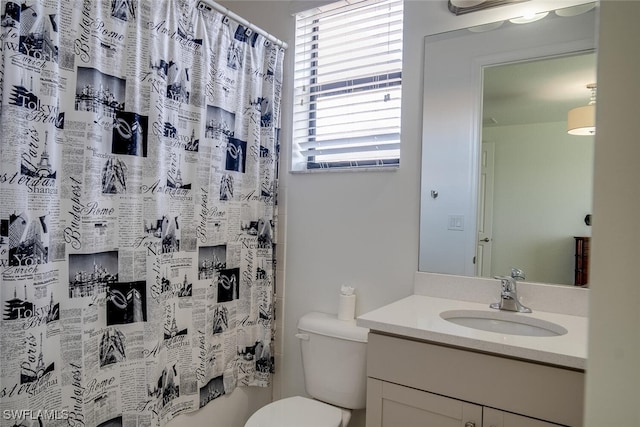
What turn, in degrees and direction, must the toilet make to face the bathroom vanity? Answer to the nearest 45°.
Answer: approximately 90° to its left

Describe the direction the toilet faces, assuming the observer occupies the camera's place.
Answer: facing the viewer and to the left of the viewer

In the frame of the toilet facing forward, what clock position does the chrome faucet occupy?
The chrome faucet is roughly at 8 o'clock from the toilet.
